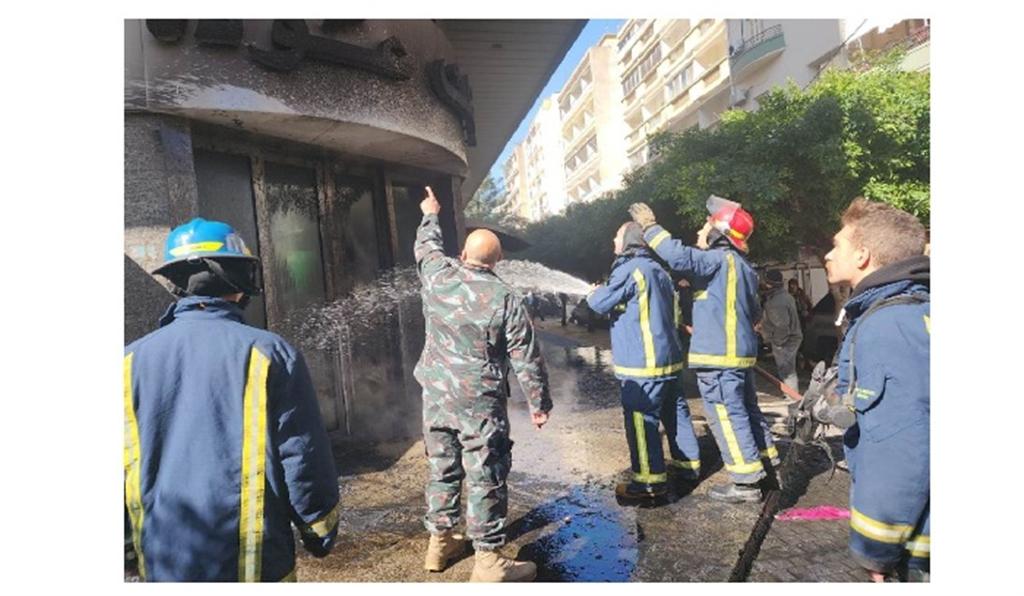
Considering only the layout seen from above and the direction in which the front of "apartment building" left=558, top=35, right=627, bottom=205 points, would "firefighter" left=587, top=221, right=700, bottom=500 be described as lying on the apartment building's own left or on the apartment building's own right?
on the apartment building's own left

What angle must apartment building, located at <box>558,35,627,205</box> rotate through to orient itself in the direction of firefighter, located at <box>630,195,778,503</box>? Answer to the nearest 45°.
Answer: approximately 45° to its left

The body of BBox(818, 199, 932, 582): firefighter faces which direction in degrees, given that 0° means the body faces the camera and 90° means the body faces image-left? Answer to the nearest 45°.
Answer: approximately 90°

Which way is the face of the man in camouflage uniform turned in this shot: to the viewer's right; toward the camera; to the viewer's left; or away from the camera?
away from the camera

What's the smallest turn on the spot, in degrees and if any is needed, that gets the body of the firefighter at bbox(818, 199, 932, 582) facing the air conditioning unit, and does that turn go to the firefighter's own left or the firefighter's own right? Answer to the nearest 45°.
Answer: approximately 90° to the firefighter's own right

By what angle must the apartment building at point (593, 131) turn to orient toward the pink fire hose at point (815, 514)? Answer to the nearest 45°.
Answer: approximately 45° to its left

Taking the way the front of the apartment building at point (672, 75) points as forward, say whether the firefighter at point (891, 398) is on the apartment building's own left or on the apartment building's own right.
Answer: on the apartment building's own left

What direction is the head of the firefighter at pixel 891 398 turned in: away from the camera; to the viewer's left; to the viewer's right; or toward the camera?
to the viewer's left

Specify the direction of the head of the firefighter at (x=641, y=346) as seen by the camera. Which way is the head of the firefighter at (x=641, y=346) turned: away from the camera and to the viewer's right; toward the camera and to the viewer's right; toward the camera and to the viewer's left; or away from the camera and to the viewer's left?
away from the camera and to the viewer's left

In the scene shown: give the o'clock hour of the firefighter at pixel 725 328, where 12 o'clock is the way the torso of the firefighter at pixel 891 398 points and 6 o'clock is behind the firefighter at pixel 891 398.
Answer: the firefighter at pixel 725 328 is roughly at 2 o'clock from the firefighter at pixel 891 398.

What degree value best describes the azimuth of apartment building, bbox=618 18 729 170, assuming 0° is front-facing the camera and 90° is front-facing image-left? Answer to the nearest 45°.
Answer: approximately 45°
